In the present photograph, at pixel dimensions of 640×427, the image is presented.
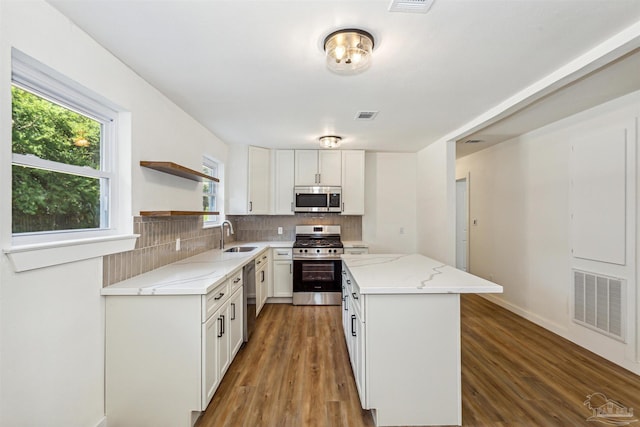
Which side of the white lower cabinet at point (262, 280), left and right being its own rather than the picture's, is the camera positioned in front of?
right

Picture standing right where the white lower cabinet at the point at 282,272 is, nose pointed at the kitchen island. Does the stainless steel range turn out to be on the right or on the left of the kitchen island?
left

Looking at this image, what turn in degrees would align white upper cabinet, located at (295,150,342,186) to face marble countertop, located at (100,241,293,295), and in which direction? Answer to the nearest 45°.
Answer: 0° — it already faces it

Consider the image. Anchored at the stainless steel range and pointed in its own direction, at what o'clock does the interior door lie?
The interior door is roughly at 8 o'clock from the stainless steel range.

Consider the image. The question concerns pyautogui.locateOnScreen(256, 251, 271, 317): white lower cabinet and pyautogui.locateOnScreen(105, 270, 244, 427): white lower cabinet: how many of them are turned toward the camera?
0

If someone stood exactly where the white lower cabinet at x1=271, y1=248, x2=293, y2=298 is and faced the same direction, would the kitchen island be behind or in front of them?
in front
